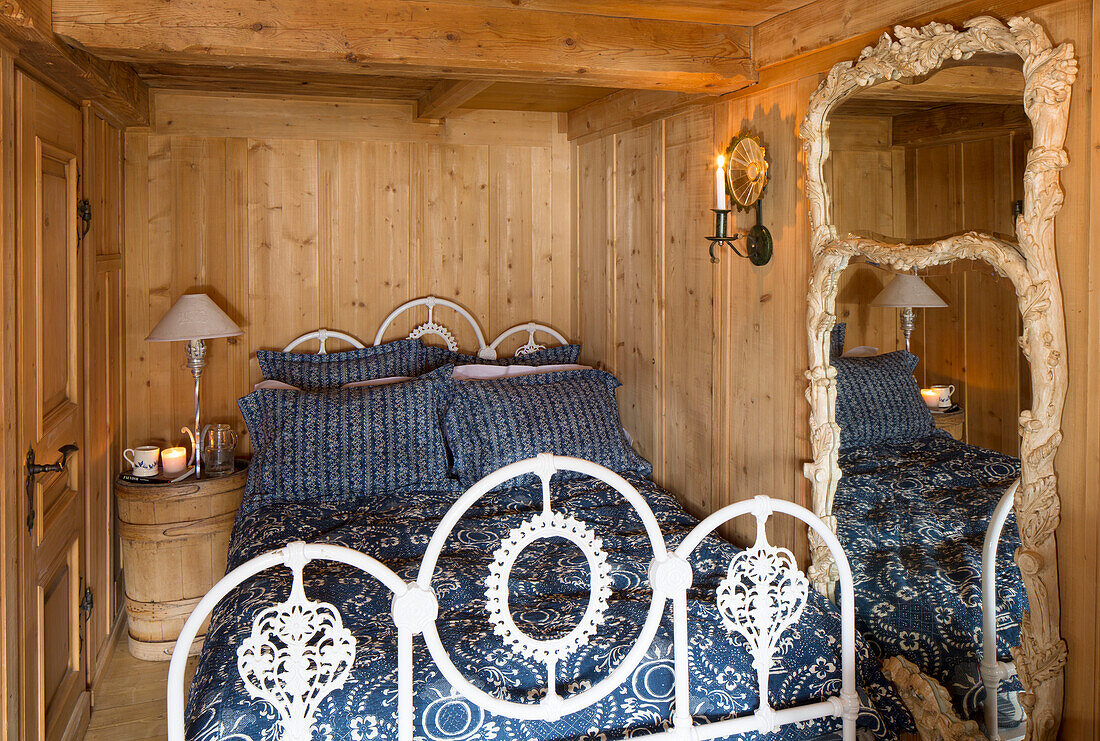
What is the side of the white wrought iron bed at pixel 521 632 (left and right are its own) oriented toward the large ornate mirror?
left

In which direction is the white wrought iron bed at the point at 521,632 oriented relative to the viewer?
toward the camera

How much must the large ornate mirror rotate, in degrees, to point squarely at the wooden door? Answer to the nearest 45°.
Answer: approximately 45° to its right

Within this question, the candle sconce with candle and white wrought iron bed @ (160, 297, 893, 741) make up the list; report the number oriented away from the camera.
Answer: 0

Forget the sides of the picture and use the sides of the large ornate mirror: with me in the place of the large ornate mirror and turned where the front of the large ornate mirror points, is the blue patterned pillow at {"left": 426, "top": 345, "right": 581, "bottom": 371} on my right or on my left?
on my right

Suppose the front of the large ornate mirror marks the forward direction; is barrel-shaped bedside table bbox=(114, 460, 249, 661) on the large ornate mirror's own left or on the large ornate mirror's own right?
on the large ornate mirror's own right

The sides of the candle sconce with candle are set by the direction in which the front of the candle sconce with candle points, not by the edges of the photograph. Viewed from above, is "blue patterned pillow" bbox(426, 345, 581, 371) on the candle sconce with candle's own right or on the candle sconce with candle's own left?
on the candle sconce with candle's own right
